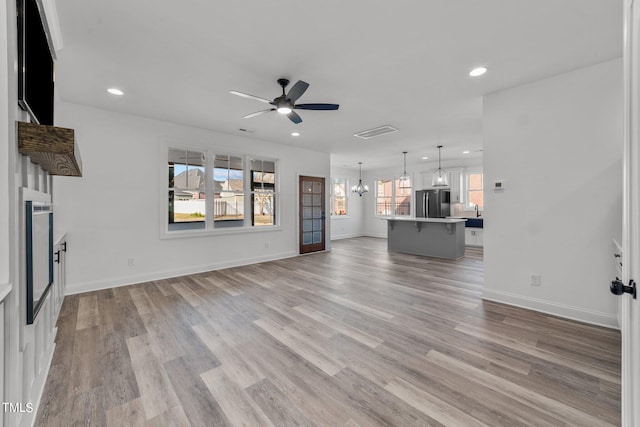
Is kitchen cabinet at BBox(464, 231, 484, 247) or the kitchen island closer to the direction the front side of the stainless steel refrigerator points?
the kitchen island

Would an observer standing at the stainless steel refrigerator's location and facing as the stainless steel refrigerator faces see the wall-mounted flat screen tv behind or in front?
in front

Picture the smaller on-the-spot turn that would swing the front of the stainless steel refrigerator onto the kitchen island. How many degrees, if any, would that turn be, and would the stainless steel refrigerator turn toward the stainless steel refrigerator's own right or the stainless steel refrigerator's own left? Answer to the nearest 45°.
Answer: approximately 45° to the stainless steel refrigerator's own left

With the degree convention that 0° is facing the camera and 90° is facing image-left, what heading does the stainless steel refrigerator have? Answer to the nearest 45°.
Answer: approximately 45°

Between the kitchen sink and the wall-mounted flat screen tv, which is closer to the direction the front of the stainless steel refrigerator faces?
the wall-mounted flat screen tv

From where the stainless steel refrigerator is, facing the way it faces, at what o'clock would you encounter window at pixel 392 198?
The window is roughly at 3 o'clock from the stainless steel refrigerator.

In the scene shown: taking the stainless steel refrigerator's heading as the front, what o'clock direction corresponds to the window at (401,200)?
The window is roughly at 3 o'clock from the stainless steel refrigerator.

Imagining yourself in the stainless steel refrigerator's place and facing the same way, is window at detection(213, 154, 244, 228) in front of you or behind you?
in front

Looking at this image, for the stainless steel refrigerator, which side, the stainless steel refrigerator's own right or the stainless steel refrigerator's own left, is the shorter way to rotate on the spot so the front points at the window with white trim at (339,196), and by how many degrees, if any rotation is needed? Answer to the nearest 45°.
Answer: approximately 45° to the stainless steel refrigerator's own right

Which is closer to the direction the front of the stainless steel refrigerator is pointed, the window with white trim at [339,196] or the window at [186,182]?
the window

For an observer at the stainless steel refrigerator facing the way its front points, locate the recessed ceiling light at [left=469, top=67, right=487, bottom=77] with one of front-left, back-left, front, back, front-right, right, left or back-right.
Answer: front-left
